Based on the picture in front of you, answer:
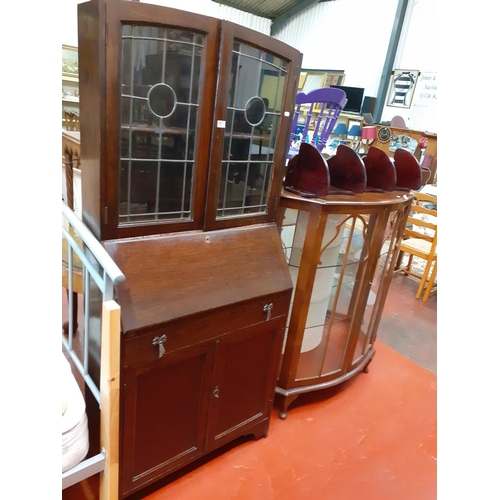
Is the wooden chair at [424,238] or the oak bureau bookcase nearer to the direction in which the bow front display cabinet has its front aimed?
the oak bureau bookcase

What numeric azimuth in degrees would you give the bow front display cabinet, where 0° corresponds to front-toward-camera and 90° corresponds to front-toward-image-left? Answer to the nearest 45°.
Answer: approximately 315°

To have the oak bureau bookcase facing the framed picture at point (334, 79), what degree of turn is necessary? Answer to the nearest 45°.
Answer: approximately 135° to its left

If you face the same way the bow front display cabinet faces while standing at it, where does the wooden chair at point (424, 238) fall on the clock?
The wooden chair is roughly at 8 o'clock from the bow front display cabinet.

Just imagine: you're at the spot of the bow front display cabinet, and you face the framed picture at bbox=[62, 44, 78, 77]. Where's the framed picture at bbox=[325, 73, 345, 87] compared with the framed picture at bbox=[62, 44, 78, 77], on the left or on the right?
right

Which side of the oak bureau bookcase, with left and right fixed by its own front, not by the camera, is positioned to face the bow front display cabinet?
left

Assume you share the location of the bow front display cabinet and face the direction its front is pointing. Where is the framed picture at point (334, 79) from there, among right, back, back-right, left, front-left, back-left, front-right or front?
back-left

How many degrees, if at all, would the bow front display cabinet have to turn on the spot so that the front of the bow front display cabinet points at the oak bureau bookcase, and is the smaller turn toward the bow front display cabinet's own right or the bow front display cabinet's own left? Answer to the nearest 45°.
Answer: approximately 90° to the bow front display cabinet's own right

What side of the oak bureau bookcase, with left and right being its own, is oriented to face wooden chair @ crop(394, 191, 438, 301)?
left

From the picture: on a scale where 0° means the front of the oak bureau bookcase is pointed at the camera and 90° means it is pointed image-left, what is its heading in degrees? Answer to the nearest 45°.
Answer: approximately 315°

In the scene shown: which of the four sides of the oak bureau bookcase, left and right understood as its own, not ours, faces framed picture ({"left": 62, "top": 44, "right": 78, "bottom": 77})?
back
